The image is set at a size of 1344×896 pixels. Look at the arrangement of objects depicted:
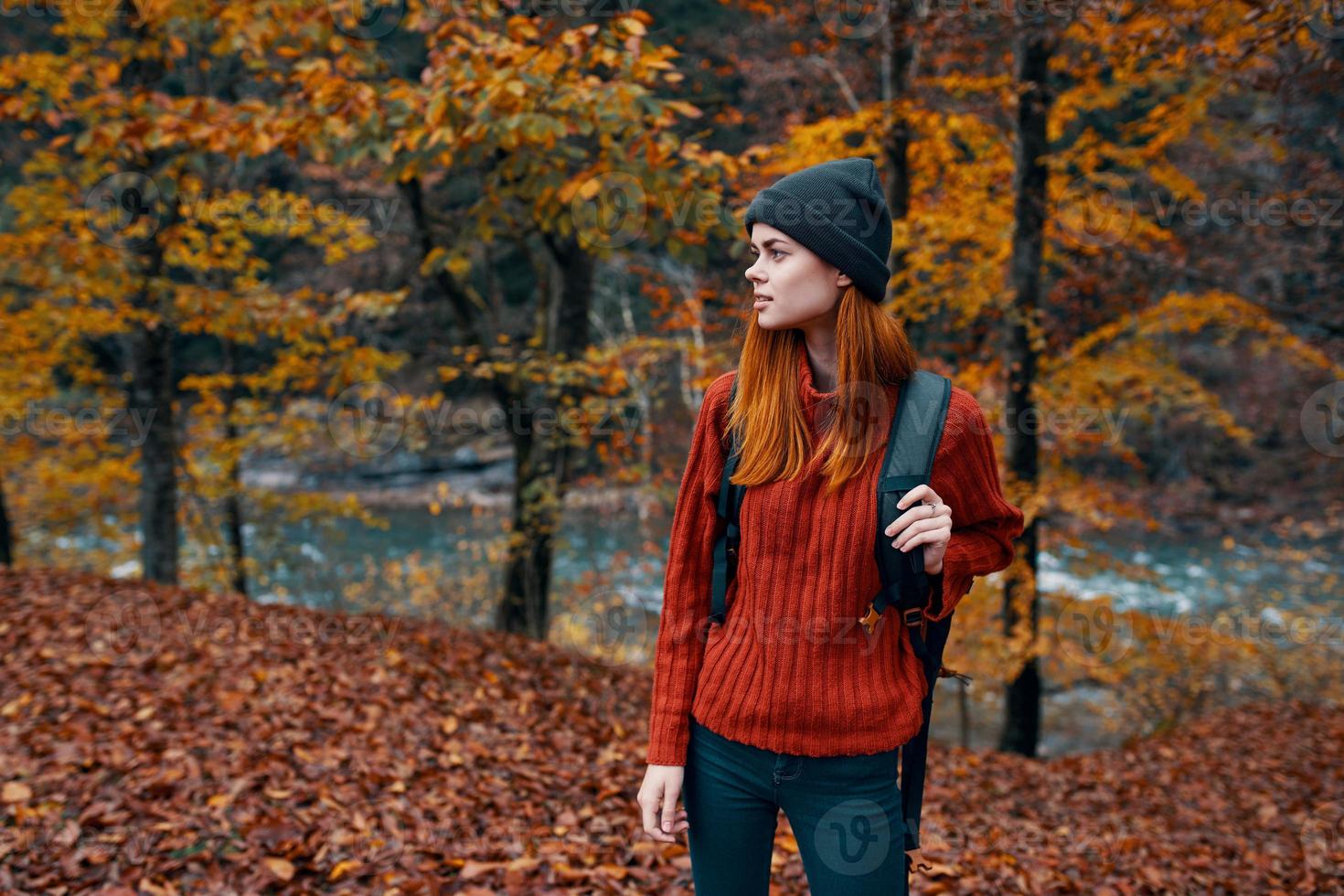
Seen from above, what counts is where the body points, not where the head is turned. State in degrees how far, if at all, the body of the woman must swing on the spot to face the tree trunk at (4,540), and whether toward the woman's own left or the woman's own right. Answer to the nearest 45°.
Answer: approximately 135° to the woman's own right

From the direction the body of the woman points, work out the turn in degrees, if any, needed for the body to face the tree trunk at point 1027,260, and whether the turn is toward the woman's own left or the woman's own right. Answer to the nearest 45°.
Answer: approximately 180°

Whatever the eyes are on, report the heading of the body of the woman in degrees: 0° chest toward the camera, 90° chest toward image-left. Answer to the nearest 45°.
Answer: approximately 0°

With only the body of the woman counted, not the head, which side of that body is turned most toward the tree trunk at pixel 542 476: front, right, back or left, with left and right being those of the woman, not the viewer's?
back

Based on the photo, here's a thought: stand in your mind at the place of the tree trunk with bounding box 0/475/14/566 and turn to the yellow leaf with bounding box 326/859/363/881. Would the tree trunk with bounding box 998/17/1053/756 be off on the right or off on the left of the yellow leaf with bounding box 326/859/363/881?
left

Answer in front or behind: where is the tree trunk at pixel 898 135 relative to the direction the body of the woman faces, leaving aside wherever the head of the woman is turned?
behind
